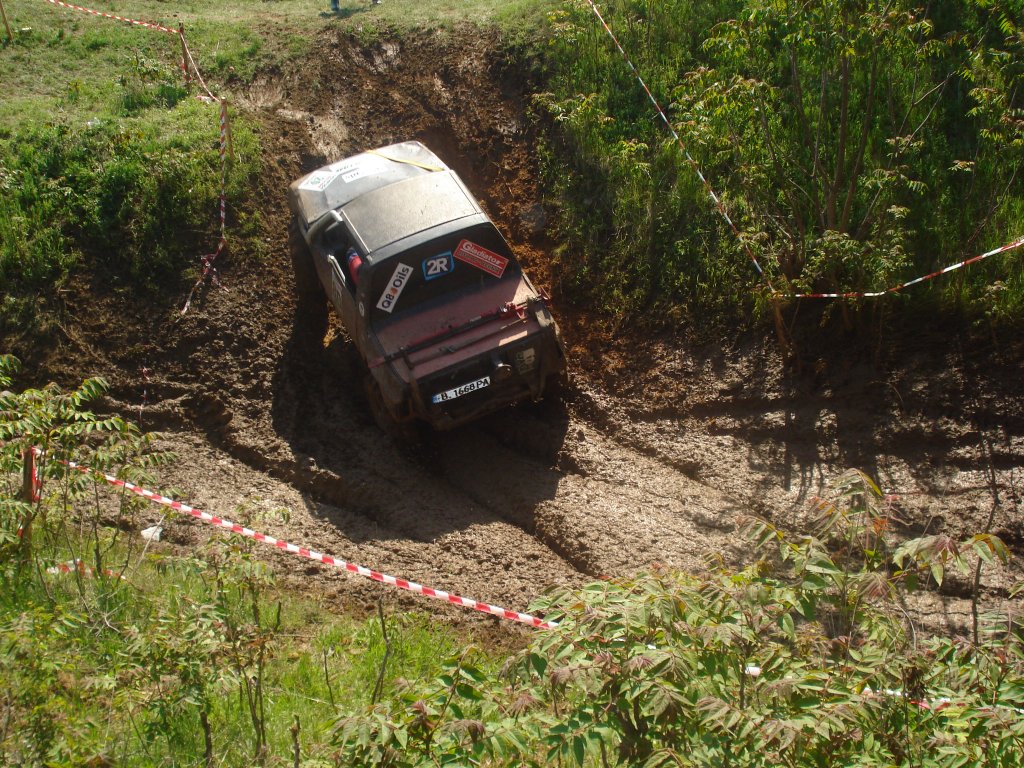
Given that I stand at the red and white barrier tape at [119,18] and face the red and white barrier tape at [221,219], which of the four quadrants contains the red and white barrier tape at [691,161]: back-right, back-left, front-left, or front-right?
front-left

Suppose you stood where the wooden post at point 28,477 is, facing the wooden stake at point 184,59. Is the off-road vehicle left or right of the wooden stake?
right

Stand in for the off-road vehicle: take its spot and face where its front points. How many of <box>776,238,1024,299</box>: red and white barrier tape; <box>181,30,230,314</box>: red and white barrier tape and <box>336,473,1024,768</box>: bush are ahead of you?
1

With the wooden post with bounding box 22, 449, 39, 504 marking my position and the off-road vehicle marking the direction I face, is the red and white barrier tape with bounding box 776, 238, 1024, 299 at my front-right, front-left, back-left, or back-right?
front-right
